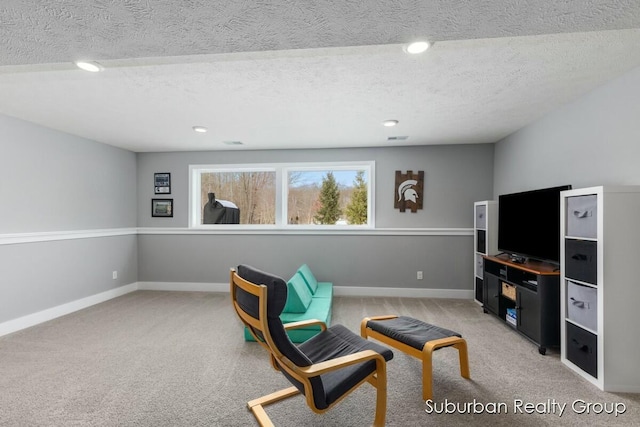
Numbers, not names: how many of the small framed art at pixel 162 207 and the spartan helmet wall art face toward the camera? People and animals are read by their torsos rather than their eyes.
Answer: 2

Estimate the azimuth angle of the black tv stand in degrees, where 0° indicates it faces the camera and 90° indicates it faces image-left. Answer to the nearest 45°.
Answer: approximately 45°

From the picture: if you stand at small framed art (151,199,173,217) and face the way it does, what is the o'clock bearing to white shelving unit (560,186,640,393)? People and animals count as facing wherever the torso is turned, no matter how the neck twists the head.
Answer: The white shelving unit is roughly at 11 o'clock from the small framed art.

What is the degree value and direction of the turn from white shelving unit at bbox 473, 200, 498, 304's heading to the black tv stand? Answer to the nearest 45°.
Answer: approximately 45° to its left

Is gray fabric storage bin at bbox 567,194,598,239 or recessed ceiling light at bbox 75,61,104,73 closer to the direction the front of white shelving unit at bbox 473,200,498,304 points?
the recessed ceiling light

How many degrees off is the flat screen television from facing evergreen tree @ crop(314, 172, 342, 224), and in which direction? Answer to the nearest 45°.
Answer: approximately 45° to its right

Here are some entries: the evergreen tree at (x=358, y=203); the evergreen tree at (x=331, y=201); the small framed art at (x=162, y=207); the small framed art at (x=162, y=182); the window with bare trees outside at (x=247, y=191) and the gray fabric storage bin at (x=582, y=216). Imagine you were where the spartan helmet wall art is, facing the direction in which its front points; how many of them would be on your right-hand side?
5

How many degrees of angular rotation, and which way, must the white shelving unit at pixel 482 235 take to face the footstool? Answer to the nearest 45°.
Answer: approximately 45° to its left

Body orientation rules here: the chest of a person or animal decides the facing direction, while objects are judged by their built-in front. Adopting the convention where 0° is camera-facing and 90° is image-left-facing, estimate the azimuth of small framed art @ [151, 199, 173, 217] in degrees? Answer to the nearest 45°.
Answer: approximately 0°
